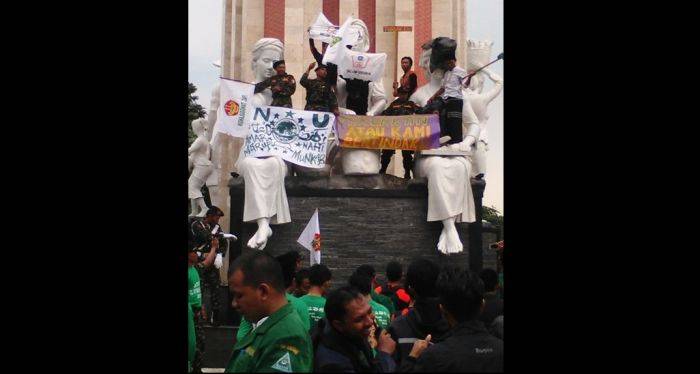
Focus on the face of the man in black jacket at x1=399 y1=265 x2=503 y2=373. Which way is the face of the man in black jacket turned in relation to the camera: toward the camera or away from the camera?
away from the camera

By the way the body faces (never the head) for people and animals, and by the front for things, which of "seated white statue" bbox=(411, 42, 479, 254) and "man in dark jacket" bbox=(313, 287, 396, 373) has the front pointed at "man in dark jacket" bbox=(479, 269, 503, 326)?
the seated white statue

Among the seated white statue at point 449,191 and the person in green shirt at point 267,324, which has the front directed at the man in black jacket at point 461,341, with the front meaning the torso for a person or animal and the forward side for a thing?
the seated white statue

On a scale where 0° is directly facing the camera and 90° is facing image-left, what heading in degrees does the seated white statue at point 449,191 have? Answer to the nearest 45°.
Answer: approximately 0°

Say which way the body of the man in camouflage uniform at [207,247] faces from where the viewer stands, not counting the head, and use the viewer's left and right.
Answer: facing to the right of the viewer

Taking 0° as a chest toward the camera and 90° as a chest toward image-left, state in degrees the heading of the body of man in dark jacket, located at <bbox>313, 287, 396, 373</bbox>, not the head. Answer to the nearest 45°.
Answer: approximately 315°

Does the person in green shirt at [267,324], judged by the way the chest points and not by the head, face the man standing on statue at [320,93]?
no

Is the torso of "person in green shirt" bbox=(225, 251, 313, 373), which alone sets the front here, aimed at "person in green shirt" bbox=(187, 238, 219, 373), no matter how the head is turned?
no

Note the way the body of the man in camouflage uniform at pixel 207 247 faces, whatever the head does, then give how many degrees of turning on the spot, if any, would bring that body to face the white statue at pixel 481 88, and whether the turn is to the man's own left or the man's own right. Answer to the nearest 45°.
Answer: approximately 45° to the man's own left

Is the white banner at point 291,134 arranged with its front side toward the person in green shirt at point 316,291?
yes

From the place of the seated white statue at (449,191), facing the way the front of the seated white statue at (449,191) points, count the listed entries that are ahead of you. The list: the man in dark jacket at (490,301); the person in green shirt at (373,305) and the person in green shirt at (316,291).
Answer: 3

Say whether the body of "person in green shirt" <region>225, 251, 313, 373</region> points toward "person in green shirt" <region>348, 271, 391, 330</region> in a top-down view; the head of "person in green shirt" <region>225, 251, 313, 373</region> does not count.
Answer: no

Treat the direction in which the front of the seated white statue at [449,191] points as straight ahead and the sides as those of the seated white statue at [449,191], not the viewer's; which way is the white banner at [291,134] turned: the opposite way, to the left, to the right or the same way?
the same way

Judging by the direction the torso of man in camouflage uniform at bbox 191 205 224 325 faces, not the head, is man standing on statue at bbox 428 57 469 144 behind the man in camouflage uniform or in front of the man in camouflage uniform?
in front

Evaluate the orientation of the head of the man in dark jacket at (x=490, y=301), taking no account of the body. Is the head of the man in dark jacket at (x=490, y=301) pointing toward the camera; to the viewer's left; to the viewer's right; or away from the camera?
away from the camera

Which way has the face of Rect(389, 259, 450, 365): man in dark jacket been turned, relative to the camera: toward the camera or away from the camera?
away from the camera

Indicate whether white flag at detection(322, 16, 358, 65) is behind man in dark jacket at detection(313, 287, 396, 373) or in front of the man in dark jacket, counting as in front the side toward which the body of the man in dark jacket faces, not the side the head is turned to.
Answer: behind

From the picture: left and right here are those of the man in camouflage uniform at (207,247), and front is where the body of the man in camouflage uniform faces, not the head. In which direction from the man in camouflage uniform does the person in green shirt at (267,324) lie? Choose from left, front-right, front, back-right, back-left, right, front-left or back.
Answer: right

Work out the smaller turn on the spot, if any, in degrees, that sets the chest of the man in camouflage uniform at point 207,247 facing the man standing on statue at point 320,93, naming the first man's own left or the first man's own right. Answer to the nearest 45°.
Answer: approximately 45° to the first man's own left
